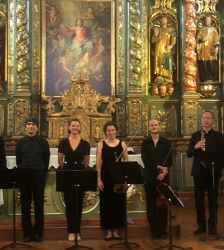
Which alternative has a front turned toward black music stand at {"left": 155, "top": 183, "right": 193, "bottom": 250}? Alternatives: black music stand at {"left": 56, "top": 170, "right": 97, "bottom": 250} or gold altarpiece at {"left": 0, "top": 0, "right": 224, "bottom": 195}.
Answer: the gold altarpiece

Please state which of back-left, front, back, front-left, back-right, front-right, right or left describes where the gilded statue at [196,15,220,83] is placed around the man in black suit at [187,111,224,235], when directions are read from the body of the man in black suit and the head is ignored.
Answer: back

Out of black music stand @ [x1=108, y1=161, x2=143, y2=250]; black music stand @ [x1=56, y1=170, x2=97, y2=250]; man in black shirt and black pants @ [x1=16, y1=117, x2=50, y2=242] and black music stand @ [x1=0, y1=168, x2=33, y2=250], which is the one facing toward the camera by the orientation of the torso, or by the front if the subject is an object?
the man in black shirt and black pants

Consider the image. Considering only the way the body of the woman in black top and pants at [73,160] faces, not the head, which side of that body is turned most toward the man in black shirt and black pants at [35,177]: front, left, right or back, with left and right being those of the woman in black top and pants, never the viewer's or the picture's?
right

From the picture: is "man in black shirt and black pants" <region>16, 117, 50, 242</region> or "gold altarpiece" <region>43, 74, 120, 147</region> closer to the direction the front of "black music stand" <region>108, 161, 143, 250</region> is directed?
the gold altarpiece

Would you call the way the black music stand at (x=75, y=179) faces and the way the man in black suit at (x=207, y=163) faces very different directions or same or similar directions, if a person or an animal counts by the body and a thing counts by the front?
very different directions

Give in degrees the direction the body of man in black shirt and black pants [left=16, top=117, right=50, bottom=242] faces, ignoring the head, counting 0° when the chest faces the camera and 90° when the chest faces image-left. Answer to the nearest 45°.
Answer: approximately 0°

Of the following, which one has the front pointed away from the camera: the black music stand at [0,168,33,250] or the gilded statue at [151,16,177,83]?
the black music stand

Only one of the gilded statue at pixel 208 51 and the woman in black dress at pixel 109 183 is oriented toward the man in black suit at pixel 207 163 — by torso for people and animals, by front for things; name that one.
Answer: the gilded statue

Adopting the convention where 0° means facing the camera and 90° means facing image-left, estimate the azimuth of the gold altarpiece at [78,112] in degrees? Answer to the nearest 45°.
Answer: approximately 0°
